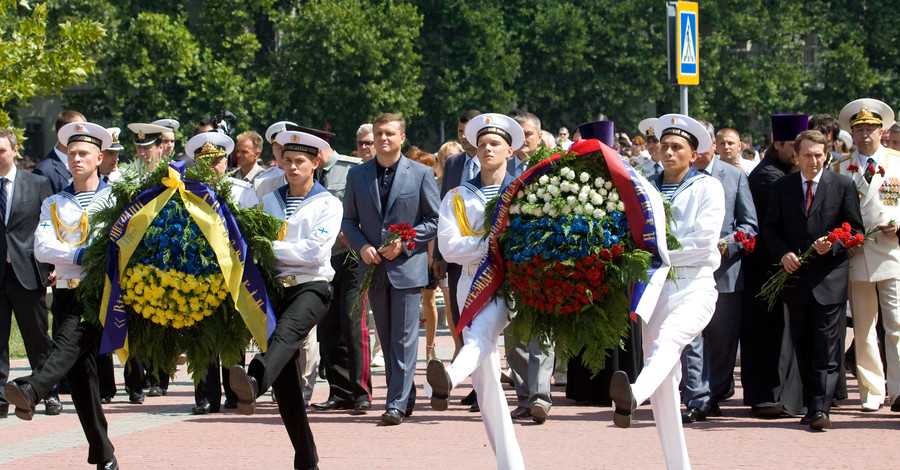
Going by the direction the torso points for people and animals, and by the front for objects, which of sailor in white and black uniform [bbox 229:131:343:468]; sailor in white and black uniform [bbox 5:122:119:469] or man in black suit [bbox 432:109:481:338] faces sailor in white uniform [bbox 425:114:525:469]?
the man in black suit

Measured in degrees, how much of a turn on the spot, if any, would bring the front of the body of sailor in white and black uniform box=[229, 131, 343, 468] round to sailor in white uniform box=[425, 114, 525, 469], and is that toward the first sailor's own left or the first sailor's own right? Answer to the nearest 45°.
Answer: approximately 135° to the first sailor's own left

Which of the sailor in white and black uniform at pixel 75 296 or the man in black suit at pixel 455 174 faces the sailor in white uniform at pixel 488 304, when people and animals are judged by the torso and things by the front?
the man in black suit

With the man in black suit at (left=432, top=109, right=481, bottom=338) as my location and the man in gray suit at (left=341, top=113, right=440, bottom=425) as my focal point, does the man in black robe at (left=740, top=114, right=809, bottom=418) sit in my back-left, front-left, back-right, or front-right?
back-left

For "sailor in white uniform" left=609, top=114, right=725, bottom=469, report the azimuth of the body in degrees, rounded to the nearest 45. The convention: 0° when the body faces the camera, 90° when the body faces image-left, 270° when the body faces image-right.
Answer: approximately 45°

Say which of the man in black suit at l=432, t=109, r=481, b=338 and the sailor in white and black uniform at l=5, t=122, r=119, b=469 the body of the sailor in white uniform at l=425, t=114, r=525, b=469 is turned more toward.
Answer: the sailor in white and black uniform
